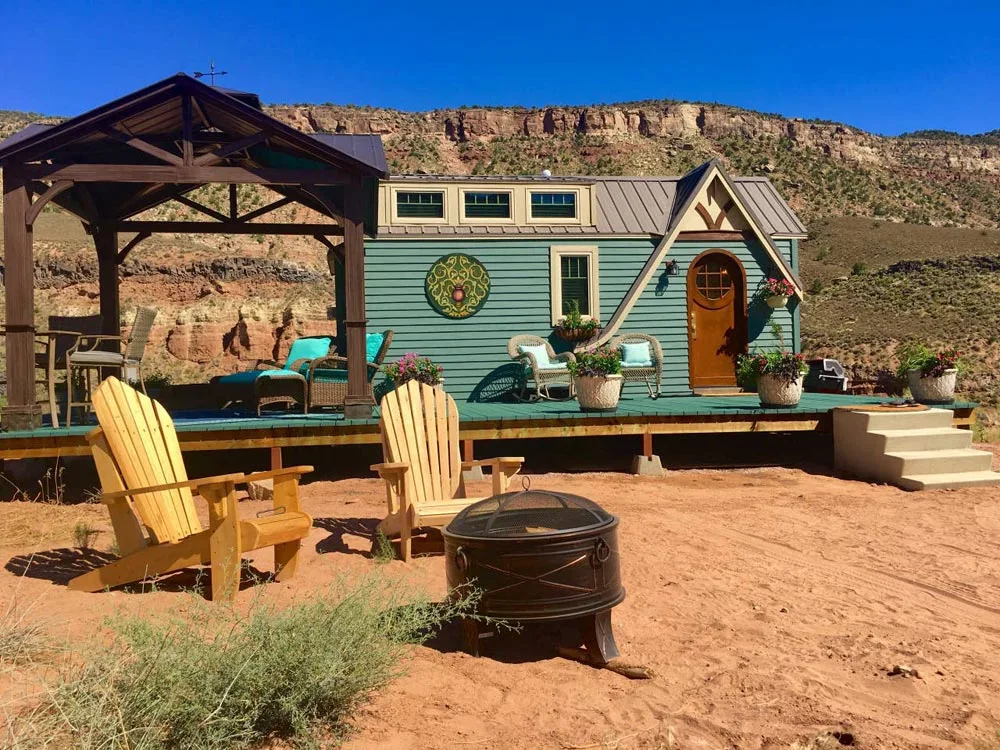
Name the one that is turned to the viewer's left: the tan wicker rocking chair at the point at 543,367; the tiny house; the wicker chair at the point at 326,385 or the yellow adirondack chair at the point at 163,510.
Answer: the wicker chair

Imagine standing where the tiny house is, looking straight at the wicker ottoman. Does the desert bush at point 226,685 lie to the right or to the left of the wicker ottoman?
left

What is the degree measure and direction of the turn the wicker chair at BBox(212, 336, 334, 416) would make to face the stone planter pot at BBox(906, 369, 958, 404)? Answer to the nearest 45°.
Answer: approximately 135° to its left

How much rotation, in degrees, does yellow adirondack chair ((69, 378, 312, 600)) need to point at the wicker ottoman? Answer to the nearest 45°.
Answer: approximately 135° to its left

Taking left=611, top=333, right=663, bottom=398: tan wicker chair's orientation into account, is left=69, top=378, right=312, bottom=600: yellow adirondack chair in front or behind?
in front

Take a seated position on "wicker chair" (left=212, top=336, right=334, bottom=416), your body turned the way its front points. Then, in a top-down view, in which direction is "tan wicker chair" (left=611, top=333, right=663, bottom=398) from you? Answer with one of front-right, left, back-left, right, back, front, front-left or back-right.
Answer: back-left

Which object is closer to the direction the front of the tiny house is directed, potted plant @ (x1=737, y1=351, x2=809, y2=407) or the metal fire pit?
the metal fire pit

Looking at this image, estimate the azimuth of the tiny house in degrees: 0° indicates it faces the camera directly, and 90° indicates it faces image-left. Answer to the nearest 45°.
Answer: approximately 0°

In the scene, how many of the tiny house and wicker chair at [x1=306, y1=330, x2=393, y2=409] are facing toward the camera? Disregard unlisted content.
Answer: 1

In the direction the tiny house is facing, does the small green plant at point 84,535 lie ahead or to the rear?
ahead

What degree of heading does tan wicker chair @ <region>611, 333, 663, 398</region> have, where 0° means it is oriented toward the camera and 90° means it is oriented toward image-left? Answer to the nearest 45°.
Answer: approximately 45°

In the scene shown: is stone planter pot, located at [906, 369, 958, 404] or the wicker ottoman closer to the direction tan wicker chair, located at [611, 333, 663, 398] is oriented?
the wicker ottoman

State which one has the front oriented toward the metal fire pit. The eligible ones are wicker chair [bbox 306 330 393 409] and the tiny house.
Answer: the tiny house

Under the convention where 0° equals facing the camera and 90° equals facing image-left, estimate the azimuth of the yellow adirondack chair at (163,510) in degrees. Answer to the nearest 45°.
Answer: approximately 315°
